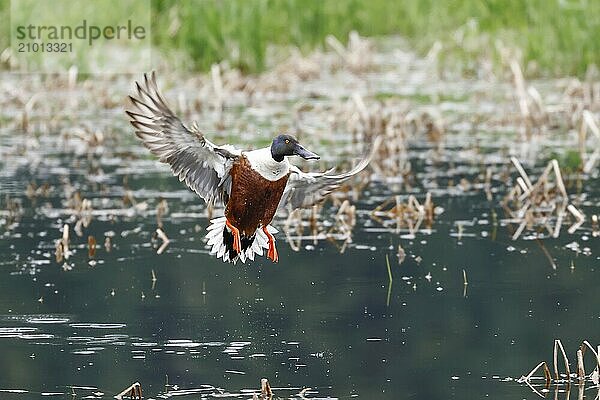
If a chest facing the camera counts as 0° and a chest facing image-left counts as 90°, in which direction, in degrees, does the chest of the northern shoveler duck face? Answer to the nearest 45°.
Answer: approximately 315°

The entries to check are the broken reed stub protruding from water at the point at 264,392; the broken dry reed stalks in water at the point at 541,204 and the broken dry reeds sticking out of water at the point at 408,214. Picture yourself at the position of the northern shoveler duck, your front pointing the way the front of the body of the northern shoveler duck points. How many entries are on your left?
2

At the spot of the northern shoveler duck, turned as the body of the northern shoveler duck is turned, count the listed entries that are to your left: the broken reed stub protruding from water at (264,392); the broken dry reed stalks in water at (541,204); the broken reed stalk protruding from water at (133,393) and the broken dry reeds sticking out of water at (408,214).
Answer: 2

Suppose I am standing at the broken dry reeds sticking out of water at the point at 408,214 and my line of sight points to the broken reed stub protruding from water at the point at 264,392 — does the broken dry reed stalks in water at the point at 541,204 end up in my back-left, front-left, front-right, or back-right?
back-left

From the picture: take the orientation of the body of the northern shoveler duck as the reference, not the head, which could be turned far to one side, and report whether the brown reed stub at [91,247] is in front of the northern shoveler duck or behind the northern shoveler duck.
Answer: behind

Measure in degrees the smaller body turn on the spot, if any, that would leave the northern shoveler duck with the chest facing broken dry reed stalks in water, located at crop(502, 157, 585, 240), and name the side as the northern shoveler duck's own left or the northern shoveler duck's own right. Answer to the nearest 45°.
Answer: approximately 90° to the northern shoveler duck's own left

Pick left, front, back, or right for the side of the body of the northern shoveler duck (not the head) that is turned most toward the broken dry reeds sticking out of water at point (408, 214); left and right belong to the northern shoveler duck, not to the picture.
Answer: left

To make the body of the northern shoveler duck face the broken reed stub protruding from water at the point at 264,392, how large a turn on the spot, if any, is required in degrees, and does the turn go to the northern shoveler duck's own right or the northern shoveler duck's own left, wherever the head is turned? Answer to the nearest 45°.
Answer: approximately 45° to the northern shoveler duck's own right

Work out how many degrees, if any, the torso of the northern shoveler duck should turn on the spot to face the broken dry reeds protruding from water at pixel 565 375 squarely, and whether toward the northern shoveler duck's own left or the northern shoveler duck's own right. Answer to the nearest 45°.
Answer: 0° — it already faces it

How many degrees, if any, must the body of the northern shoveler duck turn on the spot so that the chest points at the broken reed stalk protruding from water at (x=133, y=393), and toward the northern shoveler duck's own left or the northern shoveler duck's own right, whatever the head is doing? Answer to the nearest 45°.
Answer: approximately 45° to the northern shoveler duck's own right
